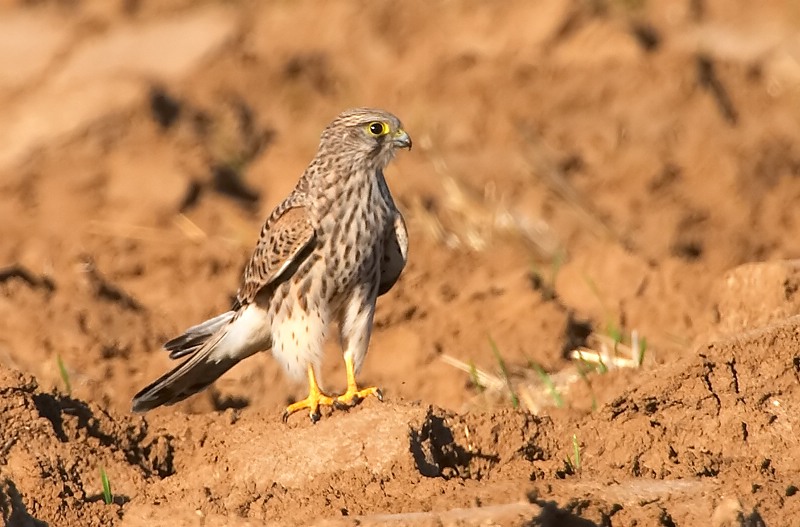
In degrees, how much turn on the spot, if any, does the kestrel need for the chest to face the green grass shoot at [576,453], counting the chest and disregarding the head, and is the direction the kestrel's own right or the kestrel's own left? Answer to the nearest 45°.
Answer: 0° — it already faces it

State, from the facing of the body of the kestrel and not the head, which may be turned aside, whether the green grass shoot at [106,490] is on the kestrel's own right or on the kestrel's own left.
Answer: on the kestrel's own right

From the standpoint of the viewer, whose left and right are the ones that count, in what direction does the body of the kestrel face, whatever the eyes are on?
facing the viewer and to the right of the viewer

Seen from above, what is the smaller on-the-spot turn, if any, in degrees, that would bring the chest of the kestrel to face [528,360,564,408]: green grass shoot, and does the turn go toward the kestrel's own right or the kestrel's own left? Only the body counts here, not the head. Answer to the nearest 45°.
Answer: approximately 45° to the kestrel's own left

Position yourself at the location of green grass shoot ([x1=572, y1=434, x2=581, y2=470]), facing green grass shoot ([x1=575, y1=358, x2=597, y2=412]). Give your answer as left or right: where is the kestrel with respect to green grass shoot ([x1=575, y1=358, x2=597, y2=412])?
left
